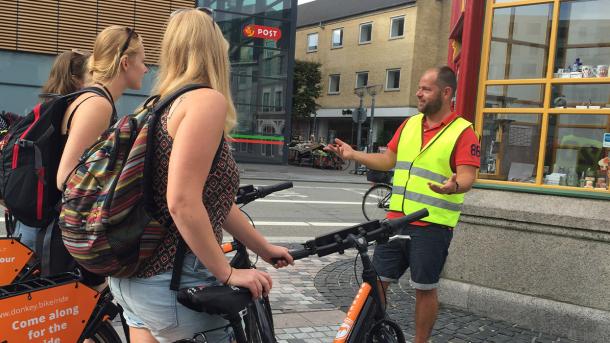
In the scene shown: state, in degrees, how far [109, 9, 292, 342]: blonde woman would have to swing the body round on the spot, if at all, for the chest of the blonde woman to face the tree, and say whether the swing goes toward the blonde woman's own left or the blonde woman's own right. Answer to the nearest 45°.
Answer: approximately 45° to the blonde woman's own left

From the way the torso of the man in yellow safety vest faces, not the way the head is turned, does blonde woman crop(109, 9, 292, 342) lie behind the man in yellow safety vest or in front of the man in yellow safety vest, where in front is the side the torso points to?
in front

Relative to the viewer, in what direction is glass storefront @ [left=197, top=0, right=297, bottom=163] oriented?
toward the camera

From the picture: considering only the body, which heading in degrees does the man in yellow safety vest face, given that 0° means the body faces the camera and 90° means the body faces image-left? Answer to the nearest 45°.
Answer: approximately 45°

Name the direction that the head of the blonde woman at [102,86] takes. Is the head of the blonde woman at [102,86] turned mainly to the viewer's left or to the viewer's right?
to the viewer's right

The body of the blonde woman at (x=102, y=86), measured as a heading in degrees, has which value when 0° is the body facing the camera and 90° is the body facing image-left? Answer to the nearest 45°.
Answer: approximately 270°

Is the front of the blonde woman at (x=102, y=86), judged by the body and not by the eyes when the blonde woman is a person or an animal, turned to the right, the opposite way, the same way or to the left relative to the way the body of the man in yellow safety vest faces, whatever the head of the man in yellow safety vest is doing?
the opposite way

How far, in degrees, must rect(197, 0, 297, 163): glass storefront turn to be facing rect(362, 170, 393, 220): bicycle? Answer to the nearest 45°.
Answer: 0° — it already faces it

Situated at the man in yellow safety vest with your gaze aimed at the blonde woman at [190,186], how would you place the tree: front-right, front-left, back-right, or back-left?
back-right

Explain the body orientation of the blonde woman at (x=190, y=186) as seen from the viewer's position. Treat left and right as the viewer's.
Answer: facing away from the viewer and to the right of the viewer

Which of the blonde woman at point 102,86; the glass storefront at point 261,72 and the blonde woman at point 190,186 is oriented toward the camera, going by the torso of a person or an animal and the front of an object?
the glass storefront

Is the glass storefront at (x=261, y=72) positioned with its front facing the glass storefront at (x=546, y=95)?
yes

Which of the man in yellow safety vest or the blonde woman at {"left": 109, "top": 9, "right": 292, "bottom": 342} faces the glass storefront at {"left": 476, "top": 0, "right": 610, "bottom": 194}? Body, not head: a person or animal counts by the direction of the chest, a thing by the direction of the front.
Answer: the blonde woman

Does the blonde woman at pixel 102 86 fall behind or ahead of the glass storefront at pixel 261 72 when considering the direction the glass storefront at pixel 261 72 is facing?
ahead

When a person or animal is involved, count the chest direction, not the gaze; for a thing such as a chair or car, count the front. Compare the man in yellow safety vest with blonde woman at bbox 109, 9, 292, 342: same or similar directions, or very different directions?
very different directions

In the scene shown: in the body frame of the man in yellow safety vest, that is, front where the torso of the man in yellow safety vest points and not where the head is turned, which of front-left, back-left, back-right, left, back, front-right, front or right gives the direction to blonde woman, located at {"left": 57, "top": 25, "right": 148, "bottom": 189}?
front

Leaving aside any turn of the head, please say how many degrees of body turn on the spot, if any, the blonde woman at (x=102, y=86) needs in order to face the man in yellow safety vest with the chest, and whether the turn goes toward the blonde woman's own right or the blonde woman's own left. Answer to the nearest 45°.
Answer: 0° — they already face them

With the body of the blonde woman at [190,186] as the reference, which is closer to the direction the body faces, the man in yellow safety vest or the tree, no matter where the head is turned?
the man in yellow safety vest
